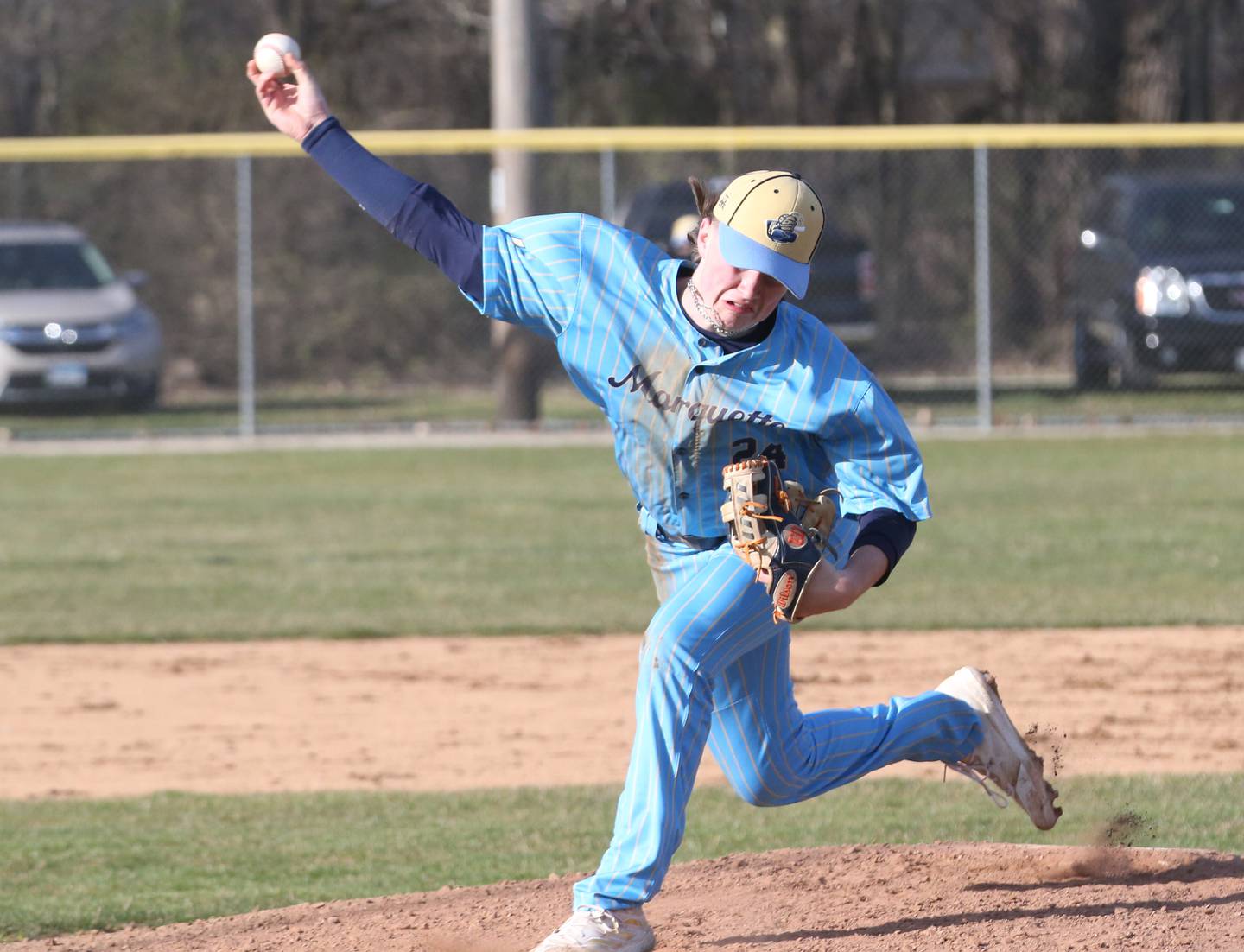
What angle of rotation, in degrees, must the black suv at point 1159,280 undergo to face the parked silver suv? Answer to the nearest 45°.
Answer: approximately 135° to its right

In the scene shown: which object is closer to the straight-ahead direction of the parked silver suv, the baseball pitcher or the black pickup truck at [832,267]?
the baseball pitcher

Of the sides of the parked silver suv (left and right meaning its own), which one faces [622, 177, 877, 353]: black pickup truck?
left

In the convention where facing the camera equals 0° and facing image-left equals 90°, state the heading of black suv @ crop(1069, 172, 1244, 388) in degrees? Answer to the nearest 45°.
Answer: approximately 315°

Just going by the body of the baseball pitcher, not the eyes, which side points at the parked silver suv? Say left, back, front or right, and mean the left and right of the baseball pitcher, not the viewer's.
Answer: back

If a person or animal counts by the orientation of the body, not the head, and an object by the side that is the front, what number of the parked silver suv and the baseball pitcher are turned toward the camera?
2

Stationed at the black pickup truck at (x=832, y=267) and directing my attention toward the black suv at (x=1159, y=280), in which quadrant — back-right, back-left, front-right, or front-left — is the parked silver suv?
back-right

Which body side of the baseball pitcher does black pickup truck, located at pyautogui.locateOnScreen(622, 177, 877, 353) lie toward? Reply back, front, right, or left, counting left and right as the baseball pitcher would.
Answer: back

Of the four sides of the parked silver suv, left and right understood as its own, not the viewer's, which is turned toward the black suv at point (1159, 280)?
left

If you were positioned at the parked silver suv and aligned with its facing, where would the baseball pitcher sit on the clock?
The baseball pitcher is roughly at 12 o'clock from the parked silver suv.

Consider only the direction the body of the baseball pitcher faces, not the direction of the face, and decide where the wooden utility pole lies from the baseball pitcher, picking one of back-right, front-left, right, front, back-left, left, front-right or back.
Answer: back

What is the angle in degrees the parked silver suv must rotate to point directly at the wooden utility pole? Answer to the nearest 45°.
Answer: approximately 90° to its left

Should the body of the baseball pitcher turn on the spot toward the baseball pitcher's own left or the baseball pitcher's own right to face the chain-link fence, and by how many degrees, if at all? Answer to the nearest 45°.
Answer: approximately 180°
